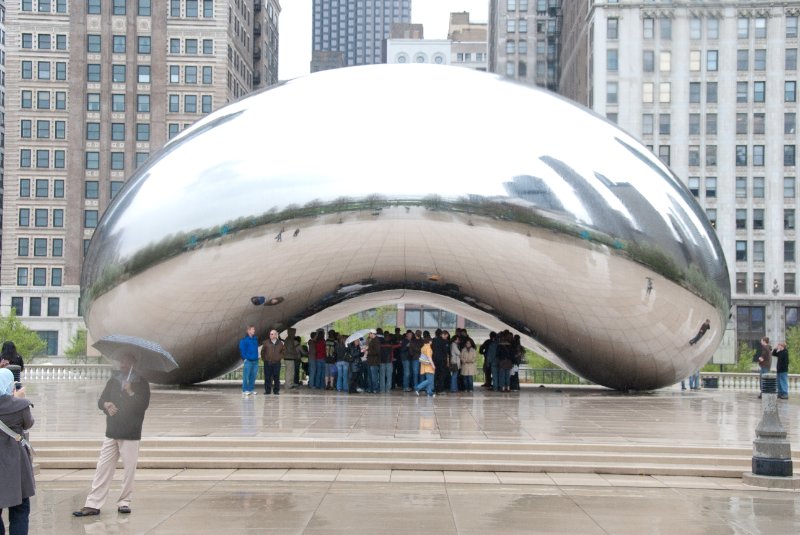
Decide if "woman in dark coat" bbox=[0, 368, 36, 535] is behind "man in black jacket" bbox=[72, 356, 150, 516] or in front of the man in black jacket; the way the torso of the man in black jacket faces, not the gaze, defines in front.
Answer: in front

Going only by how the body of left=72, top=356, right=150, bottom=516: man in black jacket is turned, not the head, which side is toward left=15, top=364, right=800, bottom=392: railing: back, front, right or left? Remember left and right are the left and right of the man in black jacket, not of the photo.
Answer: back

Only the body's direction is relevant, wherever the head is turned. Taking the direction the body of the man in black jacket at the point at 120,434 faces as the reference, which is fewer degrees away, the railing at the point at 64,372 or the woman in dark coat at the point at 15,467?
the woman in dark coat

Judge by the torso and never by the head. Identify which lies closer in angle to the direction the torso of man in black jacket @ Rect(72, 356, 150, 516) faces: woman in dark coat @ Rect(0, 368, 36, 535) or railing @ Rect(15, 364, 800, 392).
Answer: the woman in dark coat

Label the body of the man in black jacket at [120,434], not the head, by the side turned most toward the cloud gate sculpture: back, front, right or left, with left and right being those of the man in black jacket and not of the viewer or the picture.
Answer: back

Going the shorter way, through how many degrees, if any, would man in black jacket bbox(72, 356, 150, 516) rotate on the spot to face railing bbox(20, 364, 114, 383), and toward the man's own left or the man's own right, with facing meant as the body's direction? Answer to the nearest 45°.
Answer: approximately 135° to the man's own right

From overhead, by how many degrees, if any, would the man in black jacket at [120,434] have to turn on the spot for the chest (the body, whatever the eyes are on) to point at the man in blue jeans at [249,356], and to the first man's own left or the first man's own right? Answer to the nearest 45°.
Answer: approximately 135° to the first man's own right

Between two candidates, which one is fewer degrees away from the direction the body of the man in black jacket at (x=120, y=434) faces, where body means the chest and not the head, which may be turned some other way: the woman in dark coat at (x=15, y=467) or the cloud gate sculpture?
the woman in dark coat
